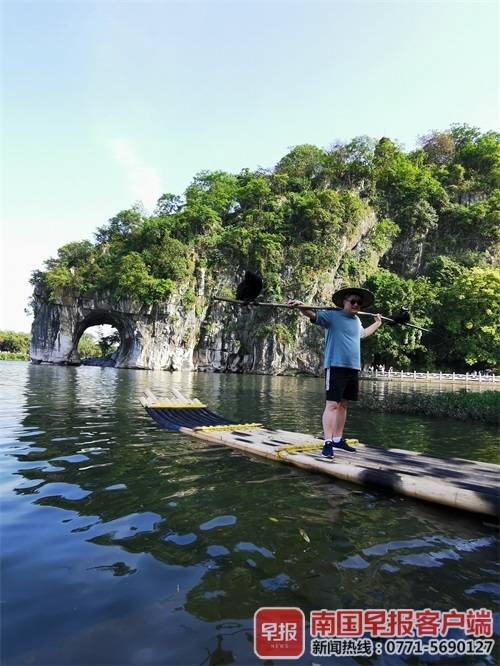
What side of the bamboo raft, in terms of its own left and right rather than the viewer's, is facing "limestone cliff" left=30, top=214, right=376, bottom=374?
front

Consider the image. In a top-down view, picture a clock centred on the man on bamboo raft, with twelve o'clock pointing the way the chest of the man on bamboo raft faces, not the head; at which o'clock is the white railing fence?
The white railing fence is roughly at 8 o'clock from the man on bamboo raft.

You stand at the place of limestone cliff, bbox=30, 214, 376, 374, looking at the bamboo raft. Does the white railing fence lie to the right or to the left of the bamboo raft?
left

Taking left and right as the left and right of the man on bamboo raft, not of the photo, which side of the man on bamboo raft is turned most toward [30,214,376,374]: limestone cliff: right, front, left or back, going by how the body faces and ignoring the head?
back

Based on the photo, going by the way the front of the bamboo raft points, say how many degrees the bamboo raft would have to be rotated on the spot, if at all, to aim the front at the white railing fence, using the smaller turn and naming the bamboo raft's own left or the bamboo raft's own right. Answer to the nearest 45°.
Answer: approximately 45° to the bamboo raft's own right

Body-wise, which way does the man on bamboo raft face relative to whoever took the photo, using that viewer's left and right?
facing the viewer and to the right of the viewer

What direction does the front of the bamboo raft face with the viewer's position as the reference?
facing away from the viewer and to the left of the viewer
